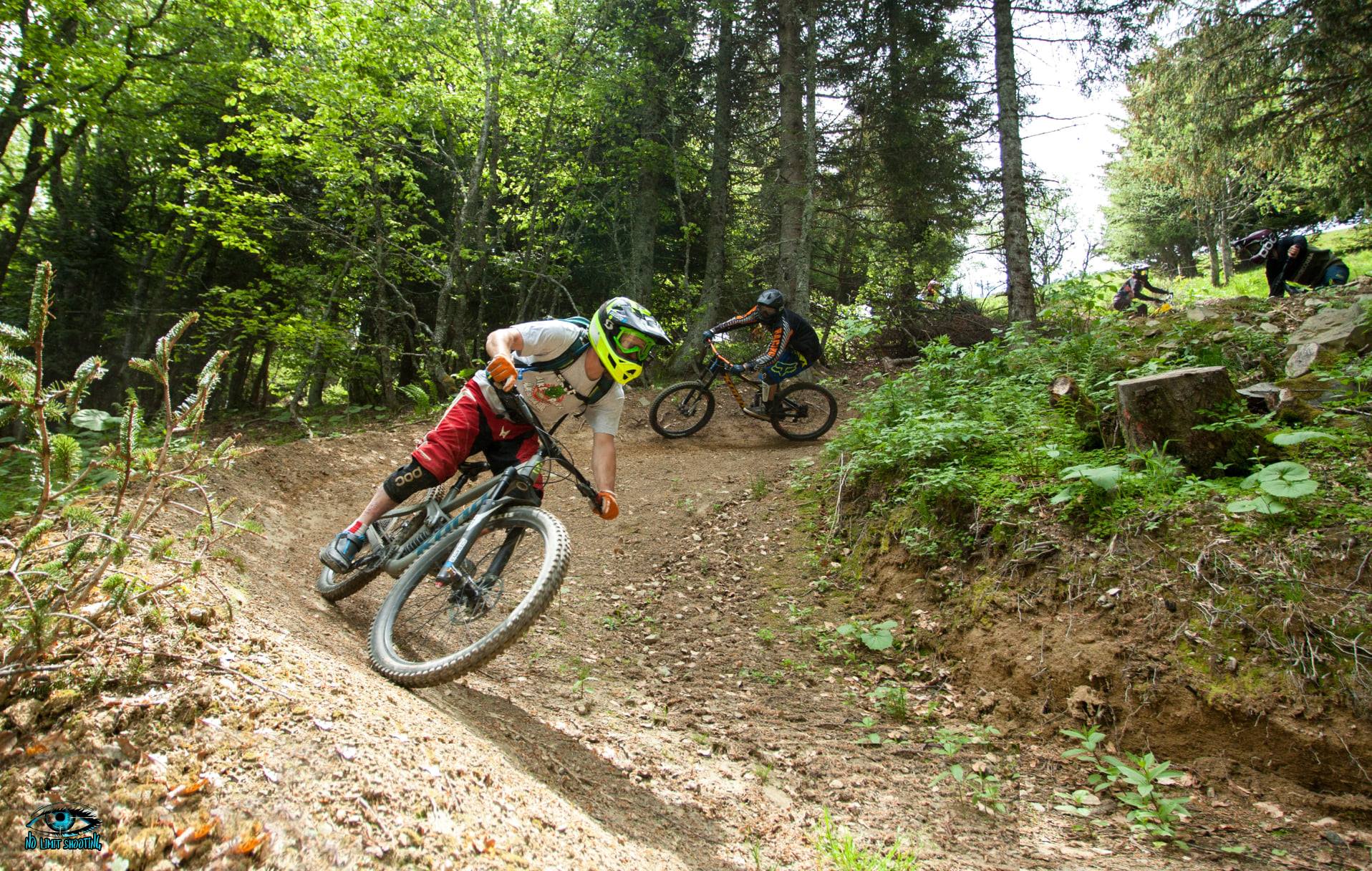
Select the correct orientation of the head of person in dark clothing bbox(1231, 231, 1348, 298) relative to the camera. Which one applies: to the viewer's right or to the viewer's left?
to the viewer's left

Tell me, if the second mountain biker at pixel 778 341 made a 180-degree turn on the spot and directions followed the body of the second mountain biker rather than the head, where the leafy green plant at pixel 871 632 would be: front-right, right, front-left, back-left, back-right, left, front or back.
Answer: back-right

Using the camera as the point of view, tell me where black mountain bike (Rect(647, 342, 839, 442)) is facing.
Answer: facing to the left of the viewer

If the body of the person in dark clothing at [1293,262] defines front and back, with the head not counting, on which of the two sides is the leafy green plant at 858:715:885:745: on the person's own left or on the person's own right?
on the person's own left

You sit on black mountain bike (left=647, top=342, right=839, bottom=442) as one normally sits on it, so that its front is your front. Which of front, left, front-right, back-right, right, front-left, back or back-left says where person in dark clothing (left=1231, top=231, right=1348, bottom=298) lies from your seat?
back

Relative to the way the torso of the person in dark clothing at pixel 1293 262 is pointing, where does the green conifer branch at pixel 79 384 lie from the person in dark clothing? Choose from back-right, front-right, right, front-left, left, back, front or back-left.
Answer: left

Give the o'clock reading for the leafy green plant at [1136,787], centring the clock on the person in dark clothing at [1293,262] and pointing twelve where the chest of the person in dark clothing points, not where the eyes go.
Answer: The leafy green plant is roughly at 9 o'clock from the person in dark clothing.

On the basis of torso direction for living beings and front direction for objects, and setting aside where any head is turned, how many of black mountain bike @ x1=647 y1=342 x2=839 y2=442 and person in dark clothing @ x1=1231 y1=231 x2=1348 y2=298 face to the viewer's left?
2

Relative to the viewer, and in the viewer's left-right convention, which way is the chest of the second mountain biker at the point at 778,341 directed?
facing the viewer and to the left of the viewer

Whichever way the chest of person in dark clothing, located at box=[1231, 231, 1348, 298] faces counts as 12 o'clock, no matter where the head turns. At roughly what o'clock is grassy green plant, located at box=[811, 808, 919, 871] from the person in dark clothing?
The grassy green plant is roughly at 9 o'clock from the person in dark clothing.

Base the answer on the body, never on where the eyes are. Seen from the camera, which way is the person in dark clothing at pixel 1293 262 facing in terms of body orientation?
to the viewer's left

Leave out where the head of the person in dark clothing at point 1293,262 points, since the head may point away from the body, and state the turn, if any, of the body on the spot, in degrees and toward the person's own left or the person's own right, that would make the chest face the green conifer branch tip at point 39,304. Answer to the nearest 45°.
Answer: approximately 90° to the person's own left

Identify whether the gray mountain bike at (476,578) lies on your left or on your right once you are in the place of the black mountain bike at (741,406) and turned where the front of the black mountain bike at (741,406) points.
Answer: on your left

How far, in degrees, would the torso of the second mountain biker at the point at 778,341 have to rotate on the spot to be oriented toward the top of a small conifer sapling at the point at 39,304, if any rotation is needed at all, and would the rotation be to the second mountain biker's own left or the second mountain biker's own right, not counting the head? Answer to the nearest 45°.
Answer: approximately 45° to the second mountain biker's own left

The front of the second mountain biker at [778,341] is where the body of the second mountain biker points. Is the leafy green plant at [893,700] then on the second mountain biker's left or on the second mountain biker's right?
on the second mountain biker's left
